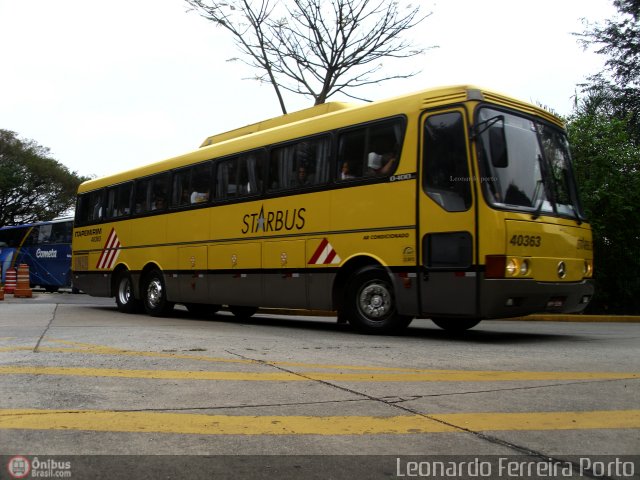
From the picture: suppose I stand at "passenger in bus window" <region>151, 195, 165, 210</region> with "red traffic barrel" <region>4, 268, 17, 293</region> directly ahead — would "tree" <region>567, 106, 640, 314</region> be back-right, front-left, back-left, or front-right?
back-right

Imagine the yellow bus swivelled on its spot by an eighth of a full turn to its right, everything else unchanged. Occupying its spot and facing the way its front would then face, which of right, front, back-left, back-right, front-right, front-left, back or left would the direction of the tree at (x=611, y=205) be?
back-left

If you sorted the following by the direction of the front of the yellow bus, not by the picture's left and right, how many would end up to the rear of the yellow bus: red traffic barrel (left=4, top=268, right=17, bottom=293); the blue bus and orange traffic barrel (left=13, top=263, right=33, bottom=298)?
3

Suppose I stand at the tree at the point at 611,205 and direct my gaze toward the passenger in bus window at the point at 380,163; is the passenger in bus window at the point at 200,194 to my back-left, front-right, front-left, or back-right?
front-right

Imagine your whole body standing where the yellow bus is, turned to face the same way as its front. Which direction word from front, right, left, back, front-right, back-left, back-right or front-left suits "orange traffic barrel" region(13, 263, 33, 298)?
back

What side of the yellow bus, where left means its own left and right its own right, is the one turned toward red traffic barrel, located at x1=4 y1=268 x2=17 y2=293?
back

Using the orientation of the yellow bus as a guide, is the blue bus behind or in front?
behind

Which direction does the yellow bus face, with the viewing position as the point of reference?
facing the viewer and to the right of the viewer
